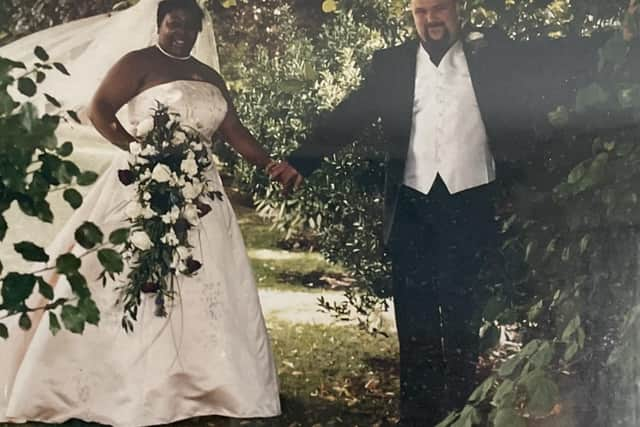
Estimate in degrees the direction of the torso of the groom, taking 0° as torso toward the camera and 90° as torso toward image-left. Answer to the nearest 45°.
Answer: approximately 0°

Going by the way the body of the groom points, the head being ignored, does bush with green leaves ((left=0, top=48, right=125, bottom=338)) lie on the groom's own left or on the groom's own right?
on the groom's own right

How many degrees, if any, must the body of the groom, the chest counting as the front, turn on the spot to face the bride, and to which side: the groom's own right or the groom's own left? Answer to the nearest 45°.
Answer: approximately 90° to the groom's own right
